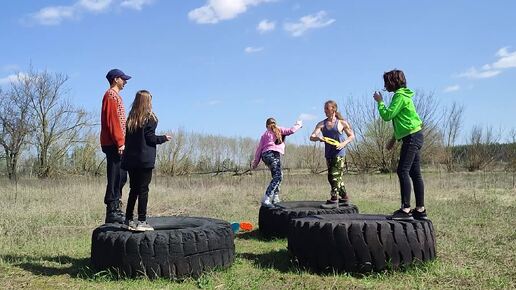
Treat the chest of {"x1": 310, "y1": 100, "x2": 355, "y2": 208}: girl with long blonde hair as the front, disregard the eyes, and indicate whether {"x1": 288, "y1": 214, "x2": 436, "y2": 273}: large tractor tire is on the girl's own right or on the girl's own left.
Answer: on the girl's own left

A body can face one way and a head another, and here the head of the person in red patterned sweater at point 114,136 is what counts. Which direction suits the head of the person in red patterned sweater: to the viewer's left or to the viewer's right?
to the viewer's right

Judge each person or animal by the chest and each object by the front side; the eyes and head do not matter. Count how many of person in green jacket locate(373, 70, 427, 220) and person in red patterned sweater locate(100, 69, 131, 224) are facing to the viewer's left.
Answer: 1

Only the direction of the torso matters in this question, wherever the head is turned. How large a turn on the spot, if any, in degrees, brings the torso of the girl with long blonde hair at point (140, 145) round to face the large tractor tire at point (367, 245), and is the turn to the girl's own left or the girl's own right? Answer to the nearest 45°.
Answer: approximately 45° to the girl's own right

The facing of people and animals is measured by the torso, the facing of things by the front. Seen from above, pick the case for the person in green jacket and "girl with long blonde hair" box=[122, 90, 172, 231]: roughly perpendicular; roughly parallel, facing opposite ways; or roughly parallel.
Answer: roughly perpendicular

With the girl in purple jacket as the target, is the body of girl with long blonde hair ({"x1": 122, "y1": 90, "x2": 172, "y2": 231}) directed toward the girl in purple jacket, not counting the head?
yes

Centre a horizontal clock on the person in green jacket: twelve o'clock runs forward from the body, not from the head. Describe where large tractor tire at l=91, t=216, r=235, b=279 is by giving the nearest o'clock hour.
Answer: The large tractor tire is roughly at 11 o'clock from the person in green jacket.

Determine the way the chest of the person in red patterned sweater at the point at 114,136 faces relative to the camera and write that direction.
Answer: to the viewer's right

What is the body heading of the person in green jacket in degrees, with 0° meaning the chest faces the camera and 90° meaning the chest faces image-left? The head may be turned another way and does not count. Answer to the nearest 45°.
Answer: approximately 90°

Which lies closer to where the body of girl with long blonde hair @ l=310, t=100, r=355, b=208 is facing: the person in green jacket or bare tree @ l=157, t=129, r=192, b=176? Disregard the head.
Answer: the person in green jacket

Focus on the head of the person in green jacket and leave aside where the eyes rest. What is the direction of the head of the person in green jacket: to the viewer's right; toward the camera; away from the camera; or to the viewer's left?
to the viewer's left
